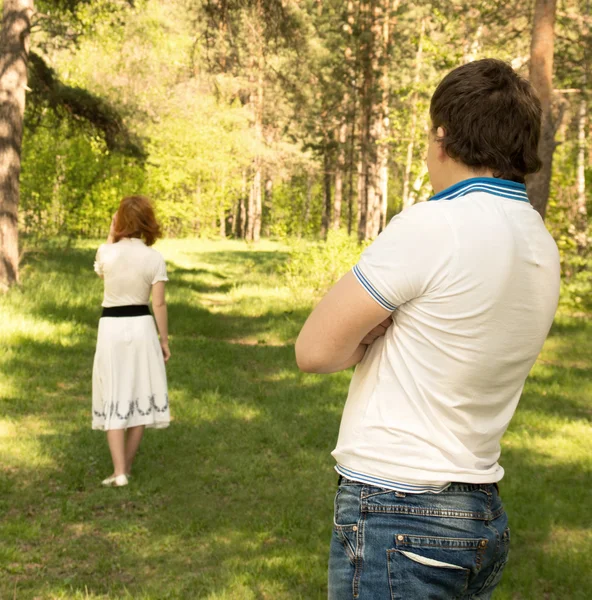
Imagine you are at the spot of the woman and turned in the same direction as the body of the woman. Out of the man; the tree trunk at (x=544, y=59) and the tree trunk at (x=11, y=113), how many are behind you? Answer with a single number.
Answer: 1

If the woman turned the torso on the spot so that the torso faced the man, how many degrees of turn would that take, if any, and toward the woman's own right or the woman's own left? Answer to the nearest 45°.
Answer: approximately 180°

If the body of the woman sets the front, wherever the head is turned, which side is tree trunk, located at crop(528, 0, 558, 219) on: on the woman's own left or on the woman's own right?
on the woman's own right

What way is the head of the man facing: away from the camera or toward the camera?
away from the camera

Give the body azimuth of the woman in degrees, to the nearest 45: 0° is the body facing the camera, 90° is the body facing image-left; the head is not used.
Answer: approximately 180°

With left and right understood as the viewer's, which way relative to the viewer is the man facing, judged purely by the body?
facing away from the viewer and to the left of the viewer

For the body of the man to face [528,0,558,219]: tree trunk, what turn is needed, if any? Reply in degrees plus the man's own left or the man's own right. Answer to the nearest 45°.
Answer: approximately 45° to the man's own right
